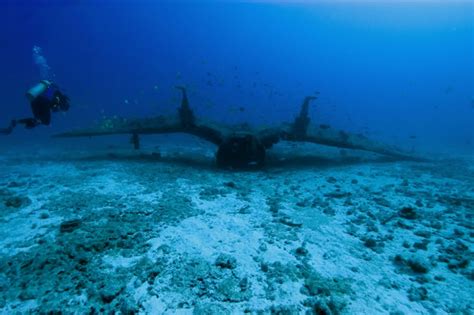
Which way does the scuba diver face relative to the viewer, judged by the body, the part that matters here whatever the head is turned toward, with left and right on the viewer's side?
facing to the right of the viewer
